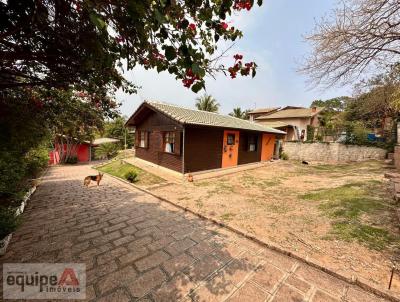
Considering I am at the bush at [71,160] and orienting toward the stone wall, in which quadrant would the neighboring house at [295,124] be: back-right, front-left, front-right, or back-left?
front-left

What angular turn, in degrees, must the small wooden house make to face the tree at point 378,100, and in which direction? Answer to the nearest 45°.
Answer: approximately 45° to its left

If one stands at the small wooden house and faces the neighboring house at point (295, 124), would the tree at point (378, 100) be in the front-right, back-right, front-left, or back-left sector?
front-right

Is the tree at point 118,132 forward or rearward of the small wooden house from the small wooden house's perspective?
rearward

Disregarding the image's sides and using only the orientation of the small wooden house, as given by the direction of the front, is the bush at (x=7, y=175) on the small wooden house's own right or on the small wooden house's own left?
on the small wooden house's own right

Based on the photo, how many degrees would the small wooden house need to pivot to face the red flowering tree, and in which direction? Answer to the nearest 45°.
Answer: approximately 45° to its right

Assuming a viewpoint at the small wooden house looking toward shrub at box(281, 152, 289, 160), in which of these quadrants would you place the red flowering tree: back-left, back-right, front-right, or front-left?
back-right

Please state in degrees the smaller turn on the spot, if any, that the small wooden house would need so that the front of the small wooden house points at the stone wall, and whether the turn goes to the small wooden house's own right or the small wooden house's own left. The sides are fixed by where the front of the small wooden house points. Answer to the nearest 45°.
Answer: approximately 90° to the small wooden house's own left

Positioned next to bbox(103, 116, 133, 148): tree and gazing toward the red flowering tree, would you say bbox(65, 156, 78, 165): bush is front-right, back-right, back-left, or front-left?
front-right
